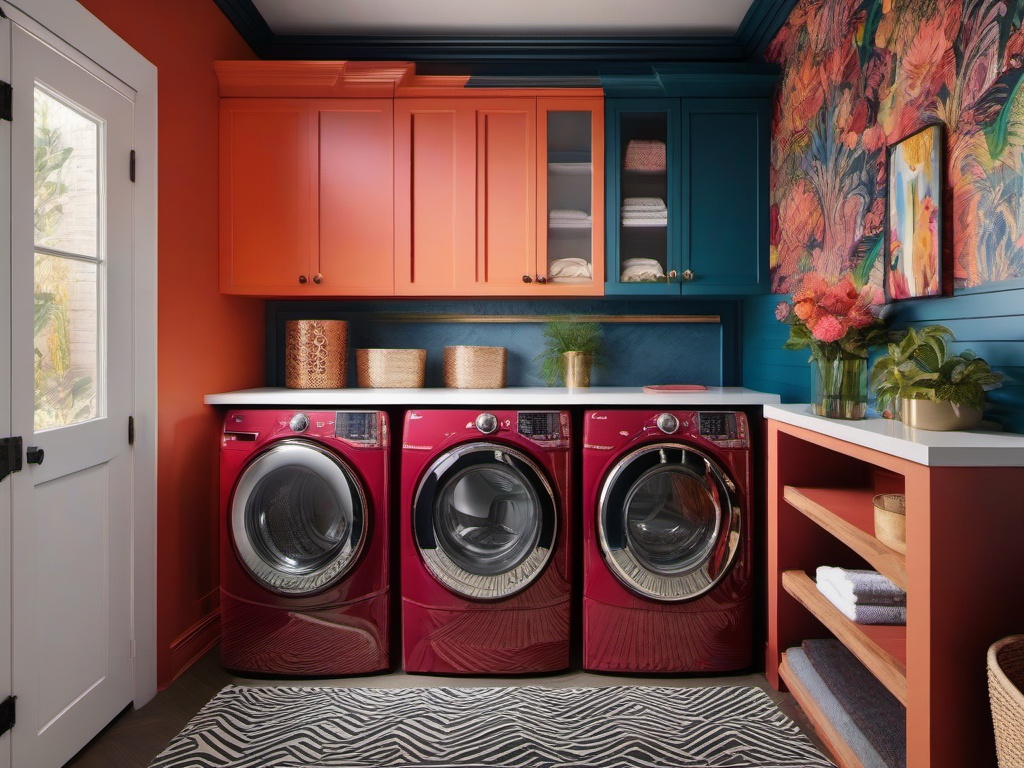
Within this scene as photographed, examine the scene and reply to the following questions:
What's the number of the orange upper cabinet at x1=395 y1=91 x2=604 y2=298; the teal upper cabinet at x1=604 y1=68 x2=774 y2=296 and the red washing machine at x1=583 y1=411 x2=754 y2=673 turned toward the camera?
3

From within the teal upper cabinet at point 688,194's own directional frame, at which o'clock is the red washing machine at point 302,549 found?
The red washing machine is roughly at 2 o'clock from the teal upper cabinet.

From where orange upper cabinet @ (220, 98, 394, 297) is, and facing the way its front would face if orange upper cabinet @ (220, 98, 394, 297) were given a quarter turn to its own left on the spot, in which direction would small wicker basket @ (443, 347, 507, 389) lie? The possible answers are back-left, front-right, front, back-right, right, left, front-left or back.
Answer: front

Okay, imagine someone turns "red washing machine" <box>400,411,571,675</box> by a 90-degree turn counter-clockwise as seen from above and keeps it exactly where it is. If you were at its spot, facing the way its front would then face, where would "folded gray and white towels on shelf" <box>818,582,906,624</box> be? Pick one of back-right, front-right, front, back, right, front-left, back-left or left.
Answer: front-right

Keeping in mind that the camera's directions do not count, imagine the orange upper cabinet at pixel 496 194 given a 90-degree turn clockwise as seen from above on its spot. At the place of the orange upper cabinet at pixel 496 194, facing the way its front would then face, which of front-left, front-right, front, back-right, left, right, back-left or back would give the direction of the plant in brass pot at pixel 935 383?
back-left

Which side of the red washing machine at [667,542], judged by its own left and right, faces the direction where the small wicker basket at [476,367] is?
right

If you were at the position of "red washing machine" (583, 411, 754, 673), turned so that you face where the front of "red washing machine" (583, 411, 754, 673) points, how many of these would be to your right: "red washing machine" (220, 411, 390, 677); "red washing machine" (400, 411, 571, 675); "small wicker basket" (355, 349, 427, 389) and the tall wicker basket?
4

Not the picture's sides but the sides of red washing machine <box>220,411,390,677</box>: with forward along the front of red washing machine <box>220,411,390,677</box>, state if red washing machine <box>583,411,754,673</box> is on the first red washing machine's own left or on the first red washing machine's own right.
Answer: on the first red washing machine's own left

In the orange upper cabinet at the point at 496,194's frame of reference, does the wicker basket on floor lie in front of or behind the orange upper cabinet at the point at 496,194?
in front

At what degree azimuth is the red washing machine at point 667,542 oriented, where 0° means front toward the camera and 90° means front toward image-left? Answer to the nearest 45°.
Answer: approximately 0°
